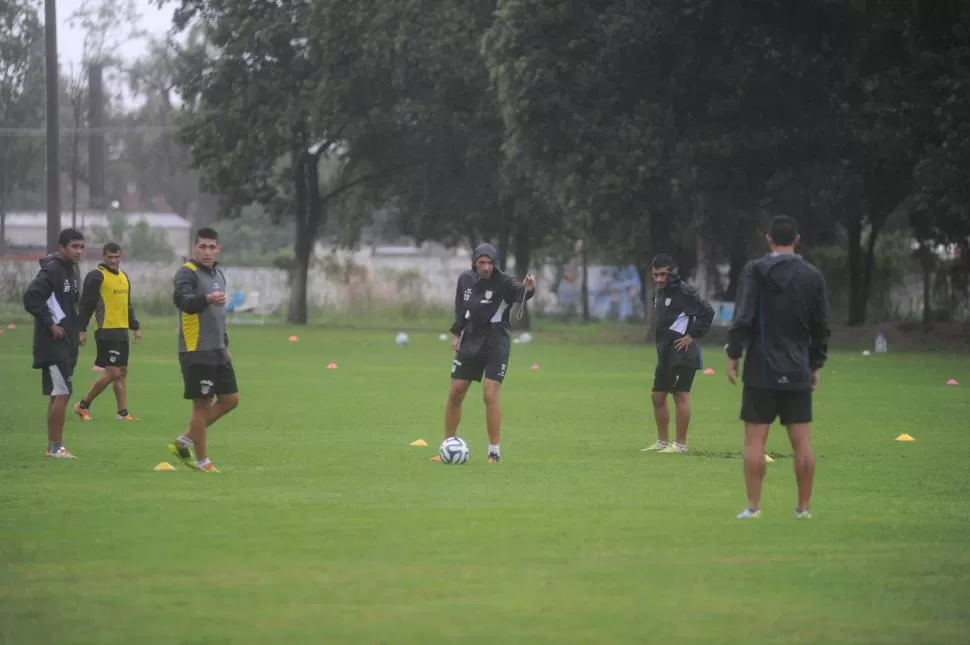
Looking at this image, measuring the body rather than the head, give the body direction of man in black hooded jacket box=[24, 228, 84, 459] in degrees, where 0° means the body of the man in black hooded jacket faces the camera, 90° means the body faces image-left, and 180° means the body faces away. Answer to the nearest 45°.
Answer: approximately 315°

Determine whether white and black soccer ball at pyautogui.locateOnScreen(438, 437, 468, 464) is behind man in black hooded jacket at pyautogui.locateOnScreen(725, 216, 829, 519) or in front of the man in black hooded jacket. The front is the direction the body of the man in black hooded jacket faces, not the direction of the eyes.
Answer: in front

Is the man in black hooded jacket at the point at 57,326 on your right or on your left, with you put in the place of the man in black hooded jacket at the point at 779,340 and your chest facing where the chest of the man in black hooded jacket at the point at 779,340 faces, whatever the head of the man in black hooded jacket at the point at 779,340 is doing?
on your left

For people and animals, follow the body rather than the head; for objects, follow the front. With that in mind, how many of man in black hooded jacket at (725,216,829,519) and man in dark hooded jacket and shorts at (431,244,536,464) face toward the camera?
1

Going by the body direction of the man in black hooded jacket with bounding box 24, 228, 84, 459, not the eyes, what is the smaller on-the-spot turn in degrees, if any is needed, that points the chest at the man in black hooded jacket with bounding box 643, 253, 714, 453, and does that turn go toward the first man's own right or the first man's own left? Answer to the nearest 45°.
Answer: approximately 45° to the first man's own left

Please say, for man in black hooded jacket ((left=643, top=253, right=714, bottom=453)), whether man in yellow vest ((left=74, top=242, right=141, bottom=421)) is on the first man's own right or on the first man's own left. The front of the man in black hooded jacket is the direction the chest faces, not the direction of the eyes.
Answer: on the first man's own right

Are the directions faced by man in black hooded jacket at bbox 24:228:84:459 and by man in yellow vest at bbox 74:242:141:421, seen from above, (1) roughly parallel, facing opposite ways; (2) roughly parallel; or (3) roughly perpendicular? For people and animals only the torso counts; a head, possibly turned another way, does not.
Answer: roughly parallel

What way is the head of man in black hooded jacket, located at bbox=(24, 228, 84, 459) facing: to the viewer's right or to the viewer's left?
to the viewer's right

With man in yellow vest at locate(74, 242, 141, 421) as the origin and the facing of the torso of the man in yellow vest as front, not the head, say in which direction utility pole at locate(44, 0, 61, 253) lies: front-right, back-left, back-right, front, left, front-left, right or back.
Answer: back-left

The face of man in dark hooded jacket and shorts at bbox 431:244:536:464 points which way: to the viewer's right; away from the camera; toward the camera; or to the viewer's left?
toward the camera

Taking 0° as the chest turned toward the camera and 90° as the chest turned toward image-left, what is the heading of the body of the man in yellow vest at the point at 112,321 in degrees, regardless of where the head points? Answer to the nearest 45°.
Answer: approximately 315°

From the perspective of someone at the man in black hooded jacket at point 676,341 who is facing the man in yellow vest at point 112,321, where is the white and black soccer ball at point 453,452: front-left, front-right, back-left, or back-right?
front-left

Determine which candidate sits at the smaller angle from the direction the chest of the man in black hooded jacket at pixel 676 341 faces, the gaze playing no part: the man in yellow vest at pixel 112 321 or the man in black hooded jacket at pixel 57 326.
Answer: the man in black hooded jacket

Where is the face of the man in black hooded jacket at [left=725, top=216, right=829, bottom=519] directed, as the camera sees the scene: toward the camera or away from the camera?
away from the camera

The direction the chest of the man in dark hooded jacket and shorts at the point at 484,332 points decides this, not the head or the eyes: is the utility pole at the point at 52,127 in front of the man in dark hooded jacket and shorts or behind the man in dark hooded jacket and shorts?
behind

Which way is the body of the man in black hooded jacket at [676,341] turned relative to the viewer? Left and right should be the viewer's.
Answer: facing the viewer and to the left of the viewer

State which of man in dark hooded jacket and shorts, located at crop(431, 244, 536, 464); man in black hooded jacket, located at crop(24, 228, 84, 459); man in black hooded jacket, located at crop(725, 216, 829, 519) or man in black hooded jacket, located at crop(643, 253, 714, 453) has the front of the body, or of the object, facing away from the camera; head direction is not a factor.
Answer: man in black hooded jacket, located at crop(725, 216, 829, 519)

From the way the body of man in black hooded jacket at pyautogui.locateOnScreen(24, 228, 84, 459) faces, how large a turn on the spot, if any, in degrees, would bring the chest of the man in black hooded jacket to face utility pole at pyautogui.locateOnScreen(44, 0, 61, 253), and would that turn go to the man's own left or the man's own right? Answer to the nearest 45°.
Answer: approximately 135° to the man's own left

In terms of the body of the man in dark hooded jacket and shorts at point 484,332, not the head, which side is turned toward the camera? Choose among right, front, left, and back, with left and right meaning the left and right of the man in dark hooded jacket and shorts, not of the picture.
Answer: front
